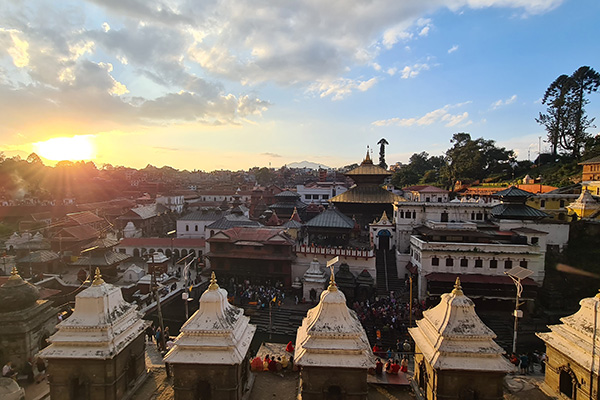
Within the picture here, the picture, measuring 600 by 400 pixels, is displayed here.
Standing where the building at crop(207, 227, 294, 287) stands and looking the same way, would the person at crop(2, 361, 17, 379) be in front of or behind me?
in front

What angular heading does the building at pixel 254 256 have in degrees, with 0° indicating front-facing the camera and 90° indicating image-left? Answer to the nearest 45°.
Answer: approximately 0°

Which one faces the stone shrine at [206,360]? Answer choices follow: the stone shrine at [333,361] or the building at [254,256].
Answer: the building
